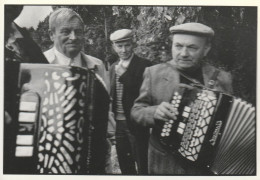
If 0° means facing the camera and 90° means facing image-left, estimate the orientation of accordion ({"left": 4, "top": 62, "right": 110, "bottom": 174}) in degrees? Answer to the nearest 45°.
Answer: approximately 0°

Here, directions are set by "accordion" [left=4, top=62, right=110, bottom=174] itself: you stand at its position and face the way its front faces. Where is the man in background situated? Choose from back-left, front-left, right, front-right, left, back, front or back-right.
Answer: left

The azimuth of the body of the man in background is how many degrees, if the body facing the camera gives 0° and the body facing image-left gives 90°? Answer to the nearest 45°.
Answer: approximately 45°

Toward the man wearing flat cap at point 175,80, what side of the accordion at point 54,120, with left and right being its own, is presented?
left

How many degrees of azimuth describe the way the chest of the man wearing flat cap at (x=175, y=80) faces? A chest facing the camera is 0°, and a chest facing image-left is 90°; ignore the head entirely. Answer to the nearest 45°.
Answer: approximately 0°

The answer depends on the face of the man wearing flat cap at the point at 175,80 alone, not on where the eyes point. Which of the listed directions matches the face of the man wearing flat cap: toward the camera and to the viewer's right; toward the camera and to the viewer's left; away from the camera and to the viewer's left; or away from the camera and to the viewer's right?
toward the camera and to the viewer's left

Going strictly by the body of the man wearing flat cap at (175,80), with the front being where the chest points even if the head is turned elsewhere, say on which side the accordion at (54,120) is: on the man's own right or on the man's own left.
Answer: on the man's own right

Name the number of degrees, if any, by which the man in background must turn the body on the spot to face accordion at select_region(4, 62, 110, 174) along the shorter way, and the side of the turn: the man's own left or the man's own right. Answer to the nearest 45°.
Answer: approximately 45° to the man's own right

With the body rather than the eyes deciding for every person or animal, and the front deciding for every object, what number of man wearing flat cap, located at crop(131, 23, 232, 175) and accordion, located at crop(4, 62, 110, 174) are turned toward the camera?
2
